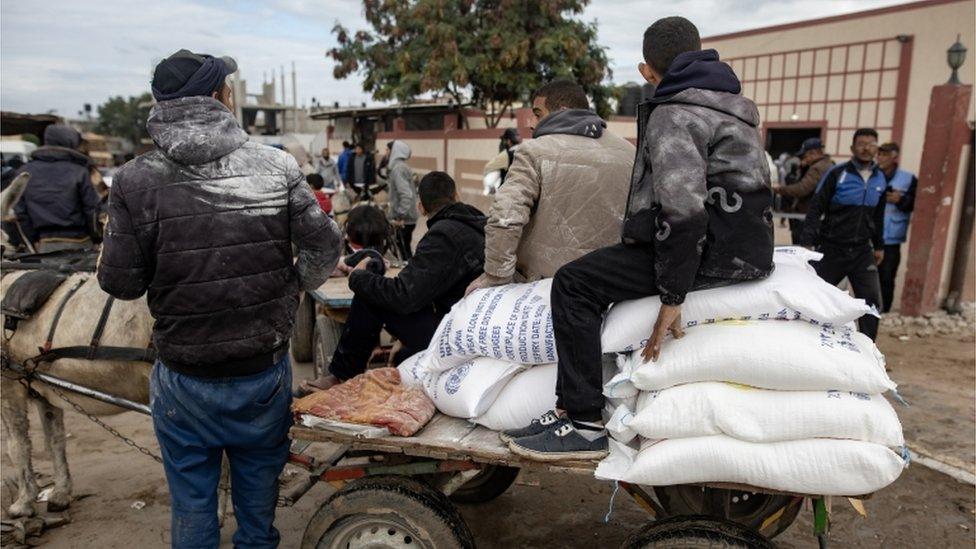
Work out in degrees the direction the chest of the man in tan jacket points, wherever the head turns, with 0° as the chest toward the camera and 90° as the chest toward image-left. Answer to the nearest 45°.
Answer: approximately 135°

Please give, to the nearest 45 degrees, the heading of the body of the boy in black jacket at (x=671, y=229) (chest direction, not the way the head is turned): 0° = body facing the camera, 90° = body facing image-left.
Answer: approximately 135°

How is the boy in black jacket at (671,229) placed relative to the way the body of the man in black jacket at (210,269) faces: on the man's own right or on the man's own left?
on the man's own right

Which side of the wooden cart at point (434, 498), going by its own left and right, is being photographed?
left

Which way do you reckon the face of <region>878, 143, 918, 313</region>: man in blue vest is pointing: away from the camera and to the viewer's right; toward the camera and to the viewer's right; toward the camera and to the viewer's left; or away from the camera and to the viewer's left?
toward the camera and to the viewer's left

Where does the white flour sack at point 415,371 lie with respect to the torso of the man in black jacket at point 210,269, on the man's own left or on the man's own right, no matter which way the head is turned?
on the man's own right

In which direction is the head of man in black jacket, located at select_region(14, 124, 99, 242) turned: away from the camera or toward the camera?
away from the camera

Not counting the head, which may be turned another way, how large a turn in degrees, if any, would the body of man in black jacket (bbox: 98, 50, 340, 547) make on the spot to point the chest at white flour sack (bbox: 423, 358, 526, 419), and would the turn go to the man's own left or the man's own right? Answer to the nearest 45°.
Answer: approximately 90° to the man's own right

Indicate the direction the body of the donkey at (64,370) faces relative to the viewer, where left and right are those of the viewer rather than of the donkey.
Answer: facing to the left of the viewer

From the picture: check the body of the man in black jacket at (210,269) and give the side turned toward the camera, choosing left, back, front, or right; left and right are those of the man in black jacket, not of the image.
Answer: back

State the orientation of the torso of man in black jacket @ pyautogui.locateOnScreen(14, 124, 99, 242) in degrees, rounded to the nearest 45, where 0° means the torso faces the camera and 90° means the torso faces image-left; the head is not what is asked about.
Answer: approximately 180°

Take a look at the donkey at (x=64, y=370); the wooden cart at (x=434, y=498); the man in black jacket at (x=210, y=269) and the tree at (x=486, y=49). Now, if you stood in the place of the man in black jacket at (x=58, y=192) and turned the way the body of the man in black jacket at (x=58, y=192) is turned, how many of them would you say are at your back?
3

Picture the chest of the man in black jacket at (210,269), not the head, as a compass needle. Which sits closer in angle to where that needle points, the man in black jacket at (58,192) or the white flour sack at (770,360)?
the man in black jacket
